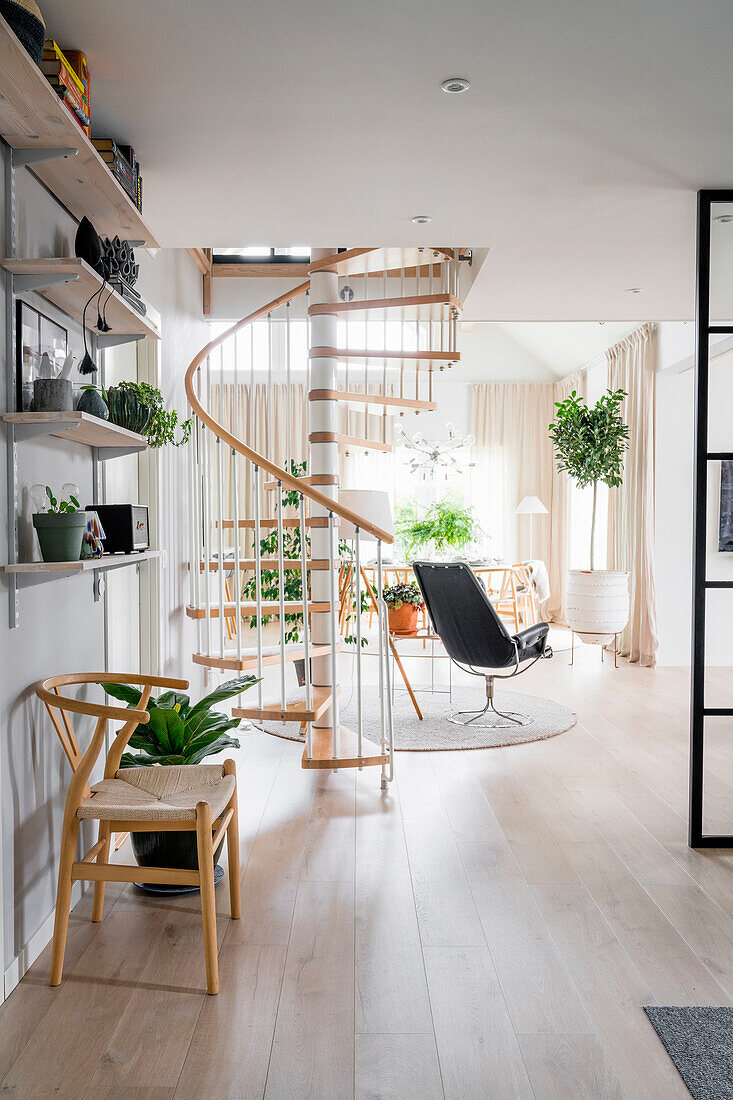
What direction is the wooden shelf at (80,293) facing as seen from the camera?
to the viewer's right

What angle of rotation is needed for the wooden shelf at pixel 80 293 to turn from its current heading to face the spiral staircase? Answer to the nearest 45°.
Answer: approximately 45° to its left

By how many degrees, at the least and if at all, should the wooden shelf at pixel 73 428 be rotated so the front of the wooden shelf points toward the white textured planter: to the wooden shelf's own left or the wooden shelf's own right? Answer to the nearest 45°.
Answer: approximately 45° to the wooden shelf's own left

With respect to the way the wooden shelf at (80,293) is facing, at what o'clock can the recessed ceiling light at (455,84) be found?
The recessed ceiling light is roughly at 1 o'clock from the wooden shelf.

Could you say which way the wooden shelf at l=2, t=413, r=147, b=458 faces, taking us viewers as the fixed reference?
facing to the right of the viewer

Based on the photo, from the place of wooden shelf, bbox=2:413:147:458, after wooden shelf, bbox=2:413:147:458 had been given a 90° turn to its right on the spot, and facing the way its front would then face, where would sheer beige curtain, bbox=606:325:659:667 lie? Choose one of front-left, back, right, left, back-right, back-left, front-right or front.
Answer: back-left

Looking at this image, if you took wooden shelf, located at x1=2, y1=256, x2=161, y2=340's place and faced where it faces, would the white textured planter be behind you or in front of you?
in front

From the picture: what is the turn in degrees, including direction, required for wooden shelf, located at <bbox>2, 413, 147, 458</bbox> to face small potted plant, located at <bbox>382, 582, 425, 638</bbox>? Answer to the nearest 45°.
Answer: approximately 45° to its left
